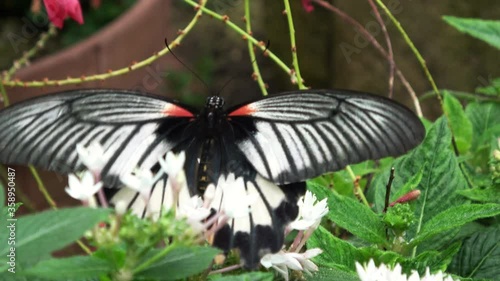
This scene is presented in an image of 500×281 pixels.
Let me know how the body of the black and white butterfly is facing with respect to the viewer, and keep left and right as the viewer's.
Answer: facing away from the viewer

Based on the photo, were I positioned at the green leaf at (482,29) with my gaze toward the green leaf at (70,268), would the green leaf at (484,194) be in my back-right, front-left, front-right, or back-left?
front-left

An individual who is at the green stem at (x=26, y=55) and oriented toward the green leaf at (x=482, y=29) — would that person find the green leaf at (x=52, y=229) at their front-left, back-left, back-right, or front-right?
front-right

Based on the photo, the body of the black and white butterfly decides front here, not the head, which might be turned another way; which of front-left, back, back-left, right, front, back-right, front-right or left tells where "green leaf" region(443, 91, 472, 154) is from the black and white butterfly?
front-right
